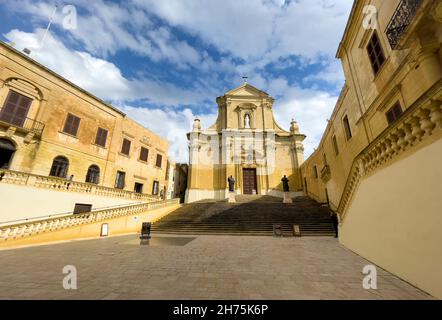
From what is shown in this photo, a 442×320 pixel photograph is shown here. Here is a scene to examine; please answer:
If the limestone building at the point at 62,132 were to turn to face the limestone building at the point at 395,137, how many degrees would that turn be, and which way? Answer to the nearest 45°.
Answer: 0° — it already faces it

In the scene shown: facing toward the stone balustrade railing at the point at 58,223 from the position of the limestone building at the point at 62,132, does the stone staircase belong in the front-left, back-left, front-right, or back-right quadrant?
front-left

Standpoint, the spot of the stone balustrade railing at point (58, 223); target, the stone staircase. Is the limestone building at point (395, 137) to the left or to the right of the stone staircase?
right

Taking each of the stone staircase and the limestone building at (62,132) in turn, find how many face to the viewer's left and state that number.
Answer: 0

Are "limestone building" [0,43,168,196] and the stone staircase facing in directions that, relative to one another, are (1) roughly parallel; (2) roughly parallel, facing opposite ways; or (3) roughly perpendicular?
roughly perpendicular

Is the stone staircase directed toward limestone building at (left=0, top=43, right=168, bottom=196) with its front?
no

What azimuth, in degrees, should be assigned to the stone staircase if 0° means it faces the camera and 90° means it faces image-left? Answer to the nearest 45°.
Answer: approximately 0°

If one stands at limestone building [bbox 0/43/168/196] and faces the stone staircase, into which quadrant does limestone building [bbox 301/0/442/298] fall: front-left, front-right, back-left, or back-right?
front-right

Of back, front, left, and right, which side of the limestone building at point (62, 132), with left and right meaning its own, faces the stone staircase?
front

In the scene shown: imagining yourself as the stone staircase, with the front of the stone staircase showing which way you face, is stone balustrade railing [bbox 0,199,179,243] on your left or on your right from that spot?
on your right

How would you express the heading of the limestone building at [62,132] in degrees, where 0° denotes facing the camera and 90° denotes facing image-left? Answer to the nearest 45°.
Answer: approximately 315°
